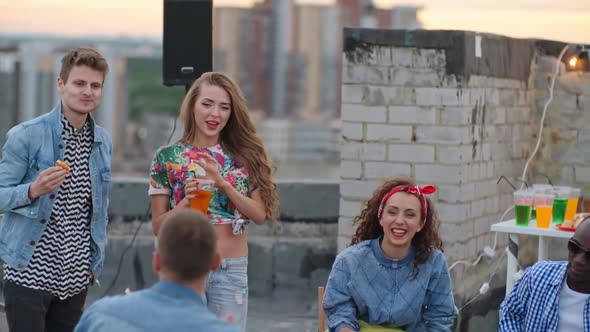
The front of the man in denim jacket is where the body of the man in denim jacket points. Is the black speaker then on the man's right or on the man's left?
on the man's left

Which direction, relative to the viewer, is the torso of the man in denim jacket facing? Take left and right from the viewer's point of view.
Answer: facing the viewer and to the right of the viewer

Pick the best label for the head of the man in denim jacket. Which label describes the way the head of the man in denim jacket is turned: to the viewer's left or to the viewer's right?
to the viewer's right

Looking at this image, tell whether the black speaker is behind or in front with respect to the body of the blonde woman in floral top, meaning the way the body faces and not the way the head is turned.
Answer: behind

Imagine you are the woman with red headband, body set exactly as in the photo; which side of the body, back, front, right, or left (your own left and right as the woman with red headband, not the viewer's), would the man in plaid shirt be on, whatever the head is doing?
left

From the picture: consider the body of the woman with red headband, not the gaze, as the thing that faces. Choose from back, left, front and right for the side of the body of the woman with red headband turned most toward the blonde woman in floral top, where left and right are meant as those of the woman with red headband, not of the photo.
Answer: right

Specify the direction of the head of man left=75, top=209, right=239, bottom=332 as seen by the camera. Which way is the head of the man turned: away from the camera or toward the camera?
away from the camera

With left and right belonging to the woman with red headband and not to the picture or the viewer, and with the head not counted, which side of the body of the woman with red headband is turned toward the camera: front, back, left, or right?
front

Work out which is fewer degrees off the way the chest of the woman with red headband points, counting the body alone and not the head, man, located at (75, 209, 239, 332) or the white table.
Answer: the man

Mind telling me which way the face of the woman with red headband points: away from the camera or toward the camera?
toward the camera

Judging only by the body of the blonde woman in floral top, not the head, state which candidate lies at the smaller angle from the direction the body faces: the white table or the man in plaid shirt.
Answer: the man in plaid shirt

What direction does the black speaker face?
toward the camera
